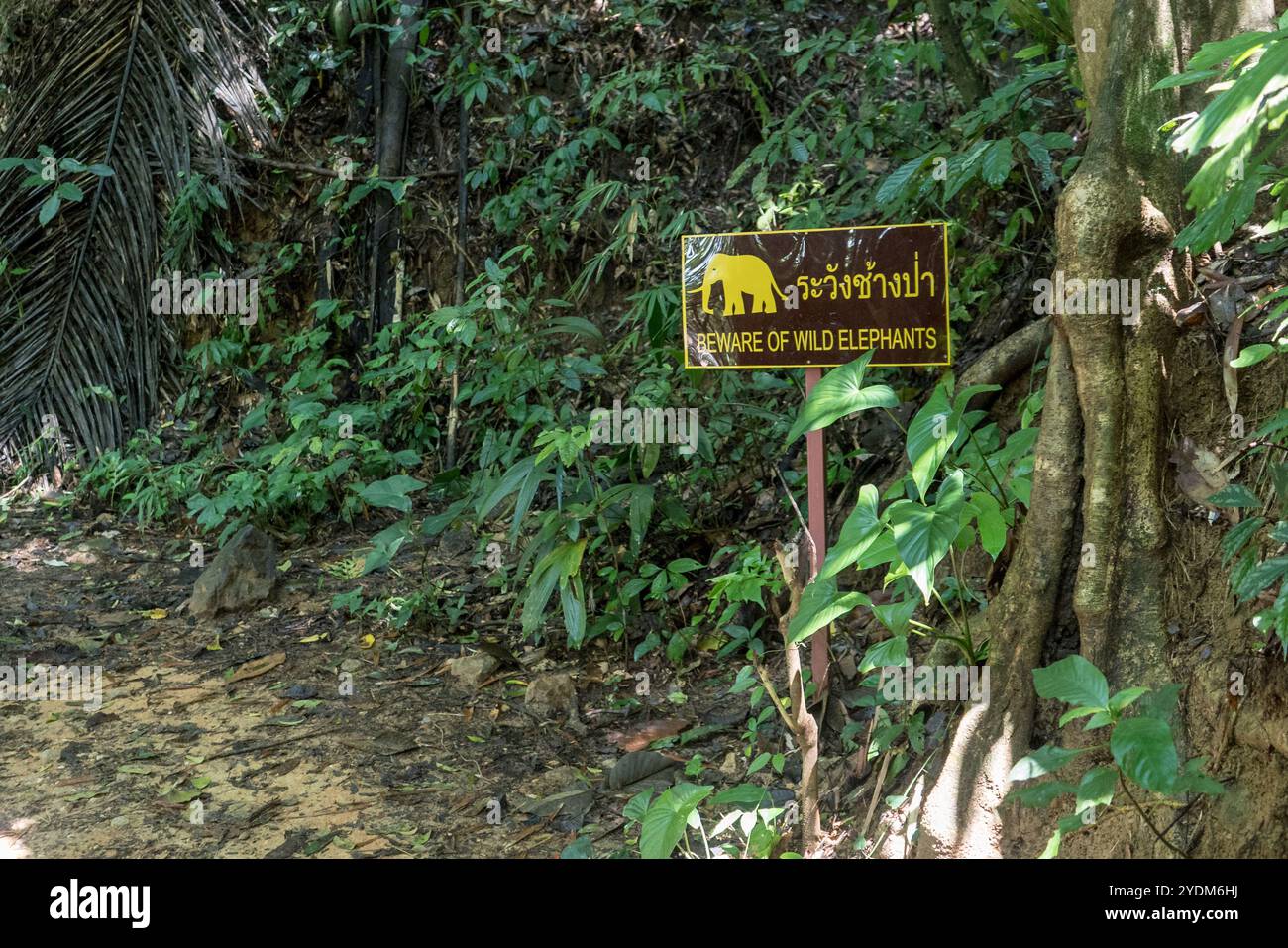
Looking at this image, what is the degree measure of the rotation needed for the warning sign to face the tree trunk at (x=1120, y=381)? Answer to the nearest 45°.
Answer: approximately 45° to its left

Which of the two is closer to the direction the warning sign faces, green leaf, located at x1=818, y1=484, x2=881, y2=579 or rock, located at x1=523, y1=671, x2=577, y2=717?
the green leaf

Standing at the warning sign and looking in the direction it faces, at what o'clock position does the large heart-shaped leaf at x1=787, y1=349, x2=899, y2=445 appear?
The large heart-shaped leaf is roughly at 12 o'clock from the warning sign.

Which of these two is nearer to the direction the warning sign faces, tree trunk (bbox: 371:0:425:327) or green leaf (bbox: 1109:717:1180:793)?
the green leaf

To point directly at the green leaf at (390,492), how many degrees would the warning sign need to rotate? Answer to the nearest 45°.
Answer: approximately 135° to its right

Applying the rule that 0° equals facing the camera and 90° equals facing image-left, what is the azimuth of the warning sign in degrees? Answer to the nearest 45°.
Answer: approximately 0°

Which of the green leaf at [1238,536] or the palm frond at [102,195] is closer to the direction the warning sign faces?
the green leaf

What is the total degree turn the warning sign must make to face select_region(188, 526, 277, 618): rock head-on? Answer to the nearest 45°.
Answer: approximately 135° to its right
